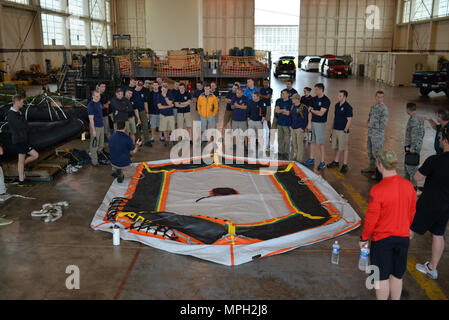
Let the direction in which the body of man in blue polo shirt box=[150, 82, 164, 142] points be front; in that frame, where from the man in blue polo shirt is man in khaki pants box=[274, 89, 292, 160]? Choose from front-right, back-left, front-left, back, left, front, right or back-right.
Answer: front-left

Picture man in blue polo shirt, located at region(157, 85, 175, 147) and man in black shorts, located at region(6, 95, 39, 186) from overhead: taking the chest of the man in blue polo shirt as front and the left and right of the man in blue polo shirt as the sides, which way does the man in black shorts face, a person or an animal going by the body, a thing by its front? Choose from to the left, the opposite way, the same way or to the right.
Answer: to the left

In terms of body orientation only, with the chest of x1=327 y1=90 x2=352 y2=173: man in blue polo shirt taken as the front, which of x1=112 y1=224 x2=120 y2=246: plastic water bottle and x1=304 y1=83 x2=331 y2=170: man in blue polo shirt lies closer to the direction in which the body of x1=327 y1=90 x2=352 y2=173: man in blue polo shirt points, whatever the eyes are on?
the plastic water bottle

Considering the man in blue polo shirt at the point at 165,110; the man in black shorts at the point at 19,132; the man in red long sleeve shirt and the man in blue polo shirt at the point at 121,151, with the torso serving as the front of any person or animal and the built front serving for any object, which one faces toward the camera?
the man in blue polo shirt at the point at 165,110

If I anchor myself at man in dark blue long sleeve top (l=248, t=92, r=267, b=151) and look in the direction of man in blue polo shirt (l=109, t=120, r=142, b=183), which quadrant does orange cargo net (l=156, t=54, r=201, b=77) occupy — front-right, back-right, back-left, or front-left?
back-right

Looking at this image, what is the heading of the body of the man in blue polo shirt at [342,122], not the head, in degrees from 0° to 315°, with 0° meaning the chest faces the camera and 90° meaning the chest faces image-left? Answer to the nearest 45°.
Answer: approximately 45°

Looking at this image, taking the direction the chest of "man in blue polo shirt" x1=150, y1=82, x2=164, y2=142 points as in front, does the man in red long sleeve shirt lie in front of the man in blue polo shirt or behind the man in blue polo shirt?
in front

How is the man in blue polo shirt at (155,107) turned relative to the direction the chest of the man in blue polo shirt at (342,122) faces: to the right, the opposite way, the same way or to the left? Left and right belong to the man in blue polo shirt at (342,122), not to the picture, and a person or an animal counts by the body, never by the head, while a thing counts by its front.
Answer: to the left

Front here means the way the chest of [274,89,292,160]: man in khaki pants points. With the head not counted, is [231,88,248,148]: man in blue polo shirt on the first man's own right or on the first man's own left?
on the first man's own right

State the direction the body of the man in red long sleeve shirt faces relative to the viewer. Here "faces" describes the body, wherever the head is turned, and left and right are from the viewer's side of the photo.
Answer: facing away from the viewer and to the left of the viewer

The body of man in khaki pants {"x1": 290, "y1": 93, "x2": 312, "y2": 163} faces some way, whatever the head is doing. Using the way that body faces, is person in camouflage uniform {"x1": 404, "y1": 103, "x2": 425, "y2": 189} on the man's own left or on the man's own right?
on the man's own left
